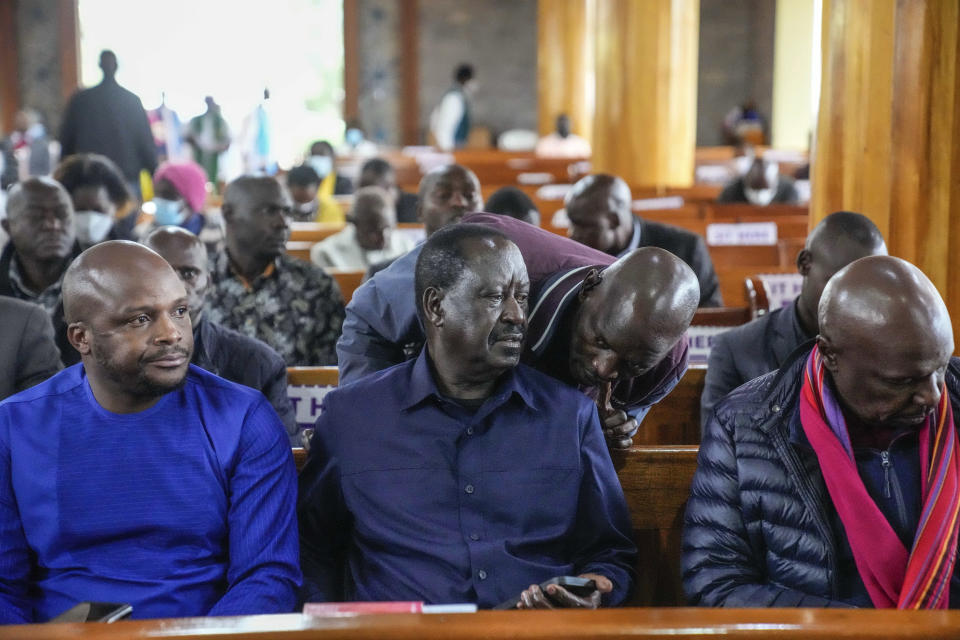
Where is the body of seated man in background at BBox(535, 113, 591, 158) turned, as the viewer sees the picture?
toward the camera

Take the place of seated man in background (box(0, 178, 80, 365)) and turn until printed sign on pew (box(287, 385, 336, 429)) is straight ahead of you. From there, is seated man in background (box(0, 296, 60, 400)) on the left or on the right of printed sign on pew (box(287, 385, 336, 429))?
right

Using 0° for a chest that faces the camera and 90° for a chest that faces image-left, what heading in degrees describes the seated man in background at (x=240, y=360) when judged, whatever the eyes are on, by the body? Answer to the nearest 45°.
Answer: approximately 0°

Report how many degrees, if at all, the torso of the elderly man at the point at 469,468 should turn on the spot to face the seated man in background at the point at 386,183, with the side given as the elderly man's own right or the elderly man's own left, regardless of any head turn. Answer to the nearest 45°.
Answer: approximately 180°

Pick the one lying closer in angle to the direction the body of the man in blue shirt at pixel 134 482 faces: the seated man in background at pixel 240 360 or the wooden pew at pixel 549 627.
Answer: the wooden pew

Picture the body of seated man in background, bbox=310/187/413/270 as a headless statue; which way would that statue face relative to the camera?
toward the camera

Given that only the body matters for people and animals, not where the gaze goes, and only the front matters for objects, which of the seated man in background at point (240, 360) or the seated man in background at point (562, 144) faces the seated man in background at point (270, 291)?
the seated man in background at point (562, 144)

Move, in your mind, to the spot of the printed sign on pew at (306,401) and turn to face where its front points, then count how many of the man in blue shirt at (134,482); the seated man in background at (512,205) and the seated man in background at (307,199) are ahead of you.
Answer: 1

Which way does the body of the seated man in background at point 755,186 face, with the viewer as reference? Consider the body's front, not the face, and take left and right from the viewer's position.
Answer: facing the viewer

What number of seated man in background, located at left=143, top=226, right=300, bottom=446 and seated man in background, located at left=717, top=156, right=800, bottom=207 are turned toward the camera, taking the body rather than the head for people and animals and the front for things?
2

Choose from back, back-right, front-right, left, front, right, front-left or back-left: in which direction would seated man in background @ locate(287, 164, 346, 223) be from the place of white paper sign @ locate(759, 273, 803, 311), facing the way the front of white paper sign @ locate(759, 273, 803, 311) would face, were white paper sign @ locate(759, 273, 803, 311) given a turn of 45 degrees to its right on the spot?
right

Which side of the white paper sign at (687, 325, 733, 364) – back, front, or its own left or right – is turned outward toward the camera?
front
